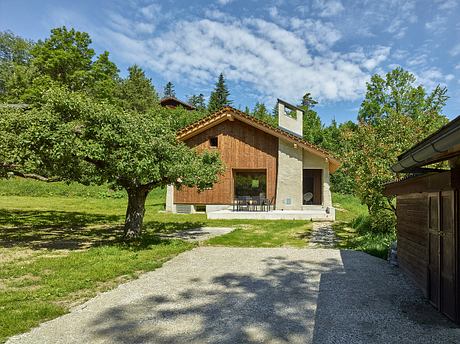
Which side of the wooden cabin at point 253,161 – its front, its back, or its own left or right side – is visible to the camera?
front

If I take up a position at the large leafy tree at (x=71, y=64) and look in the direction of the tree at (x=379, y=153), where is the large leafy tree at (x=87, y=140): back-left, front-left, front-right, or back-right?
front-right

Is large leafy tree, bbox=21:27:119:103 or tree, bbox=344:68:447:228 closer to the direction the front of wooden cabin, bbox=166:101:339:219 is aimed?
the tree

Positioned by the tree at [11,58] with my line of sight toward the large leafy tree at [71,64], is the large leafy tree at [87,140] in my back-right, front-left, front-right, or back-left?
front-right

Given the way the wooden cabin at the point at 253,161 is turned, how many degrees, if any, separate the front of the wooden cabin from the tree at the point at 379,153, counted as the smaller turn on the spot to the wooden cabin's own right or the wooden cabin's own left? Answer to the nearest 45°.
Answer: approximately 45° to the wooden cabin's own left

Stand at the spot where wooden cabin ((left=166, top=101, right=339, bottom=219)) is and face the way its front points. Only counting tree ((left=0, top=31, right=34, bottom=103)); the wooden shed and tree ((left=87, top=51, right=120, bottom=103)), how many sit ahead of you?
1

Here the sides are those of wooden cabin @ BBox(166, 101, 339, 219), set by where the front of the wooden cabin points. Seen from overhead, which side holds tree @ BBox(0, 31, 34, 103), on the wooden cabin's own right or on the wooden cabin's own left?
on the wooden cabin's own right

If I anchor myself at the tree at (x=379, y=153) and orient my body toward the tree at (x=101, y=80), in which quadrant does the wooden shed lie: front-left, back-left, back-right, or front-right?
back-left

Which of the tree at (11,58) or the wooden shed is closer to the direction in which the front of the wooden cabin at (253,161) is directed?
the wooden shed

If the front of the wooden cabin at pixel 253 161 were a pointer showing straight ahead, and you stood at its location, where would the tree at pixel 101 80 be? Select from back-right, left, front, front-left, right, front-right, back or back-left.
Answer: back-right

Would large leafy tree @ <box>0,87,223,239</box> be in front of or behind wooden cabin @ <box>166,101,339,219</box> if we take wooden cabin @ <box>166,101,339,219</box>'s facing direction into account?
in front

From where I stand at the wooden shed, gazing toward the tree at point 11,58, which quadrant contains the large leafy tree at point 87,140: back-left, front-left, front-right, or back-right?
front-left

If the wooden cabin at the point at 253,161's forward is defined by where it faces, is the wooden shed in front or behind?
in front
